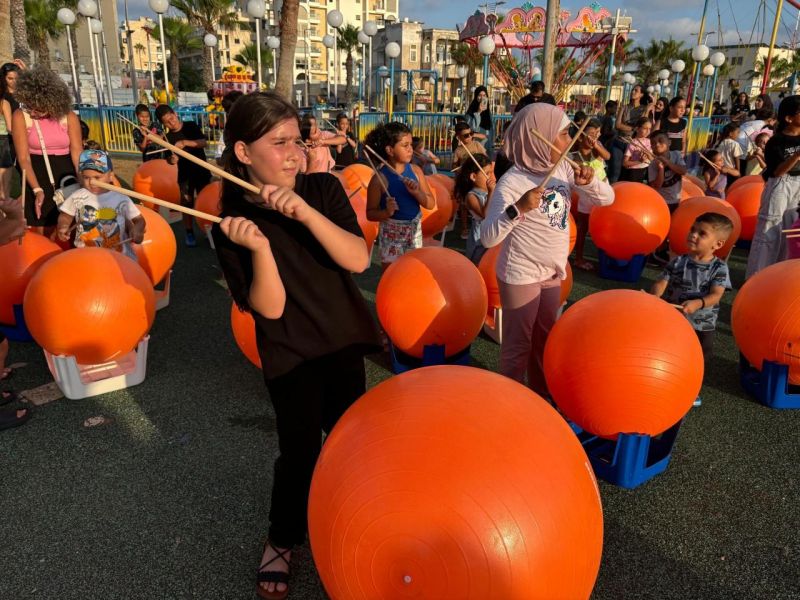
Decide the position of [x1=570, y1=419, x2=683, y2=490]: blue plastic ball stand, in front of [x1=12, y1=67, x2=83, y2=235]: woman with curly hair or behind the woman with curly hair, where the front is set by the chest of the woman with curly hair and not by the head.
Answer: in front

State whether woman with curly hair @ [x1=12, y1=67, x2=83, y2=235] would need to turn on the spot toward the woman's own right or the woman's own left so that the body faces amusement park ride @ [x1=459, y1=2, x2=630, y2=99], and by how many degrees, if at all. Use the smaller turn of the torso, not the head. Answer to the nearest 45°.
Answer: approximately 135° to the woman's own left

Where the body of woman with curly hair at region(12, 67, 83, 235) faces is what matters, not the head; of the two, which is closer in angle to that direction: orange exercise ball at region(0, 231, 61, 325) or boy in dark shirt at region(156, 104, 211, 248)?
the orange exercise ball

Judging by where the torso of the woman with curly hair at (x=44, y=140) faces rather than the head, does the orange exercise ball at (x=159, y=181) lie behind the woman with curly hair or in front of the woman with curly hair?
behind

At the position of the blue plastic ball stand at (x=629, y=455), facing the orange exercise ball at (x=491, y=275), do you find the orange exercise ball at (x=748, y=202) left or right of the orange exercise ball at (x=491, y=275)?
right

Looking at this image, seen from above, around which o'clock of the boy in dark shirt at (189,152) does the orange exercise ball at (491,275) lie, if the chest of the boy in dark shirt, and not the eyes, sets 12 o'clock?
The orange exercise ball is roughly at 11 o'clock from the boy in dark shirt.

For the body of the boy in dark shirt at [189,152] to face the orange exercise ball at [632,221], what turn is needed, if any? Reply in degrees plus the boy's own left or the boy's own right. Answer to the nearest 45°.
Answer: approximately 45° to the boy's own left

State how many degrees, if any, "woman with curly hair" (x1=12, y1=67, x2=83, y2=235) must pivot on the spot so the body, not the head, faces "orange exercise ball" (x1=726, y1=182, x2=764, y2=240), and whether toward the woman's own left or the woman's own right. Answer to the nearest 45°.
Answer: approximately 90° to the woman's own left

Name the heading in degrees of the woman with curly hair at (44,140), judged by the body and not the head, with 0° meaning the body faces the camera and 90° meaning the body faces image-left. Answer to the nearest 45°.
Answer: approximately 0°
